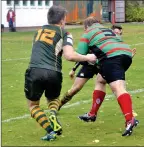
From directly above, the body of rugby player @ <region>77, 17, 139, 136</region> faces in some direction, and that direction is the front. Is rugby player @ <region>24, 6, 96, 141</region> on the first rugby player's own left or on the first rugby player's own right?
on the first rugby player's own left
